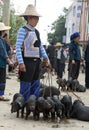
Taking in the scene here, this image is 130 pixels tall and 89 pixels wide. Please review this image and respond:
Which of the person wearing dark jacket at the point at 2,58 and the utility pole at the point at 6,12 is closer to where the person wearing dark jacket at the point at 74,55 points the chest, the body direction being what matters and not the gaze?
the person wearing dark jacket

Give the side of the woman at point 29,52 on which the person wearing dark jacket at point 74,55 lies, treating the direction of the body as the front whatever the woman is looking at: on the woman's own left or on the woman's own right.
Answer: on the woman's own left

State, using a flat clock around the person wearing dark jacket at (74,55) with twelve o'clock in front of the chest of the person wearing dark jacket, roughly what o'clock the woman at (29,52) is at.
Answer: The woman is roughly at 2 o'clock from the person wearing dark jacket.

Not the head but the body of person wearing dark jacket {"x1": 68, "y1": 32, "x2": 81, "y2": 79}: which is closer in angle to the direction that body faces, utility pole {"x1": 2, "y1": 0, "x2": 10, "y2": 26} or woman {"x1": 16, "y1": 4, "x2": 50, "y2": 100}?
the woman

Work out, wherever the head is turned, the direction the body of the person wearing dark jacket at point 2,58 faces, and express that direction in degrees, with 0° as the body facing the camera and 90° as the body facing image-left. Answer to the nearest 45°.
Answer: approximately 270°

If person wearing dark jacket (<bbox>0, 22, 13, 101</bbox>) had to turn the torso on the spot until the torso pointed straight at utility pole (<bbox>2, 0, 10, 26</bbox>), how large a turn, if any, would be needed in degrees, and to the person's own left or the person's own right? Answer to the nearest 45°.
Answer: approximately 90° to the person's own left

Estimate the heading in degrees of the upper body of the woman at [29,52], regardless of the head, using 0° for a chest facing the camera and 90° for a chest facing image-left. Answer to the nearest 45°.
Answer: approximately 315°
